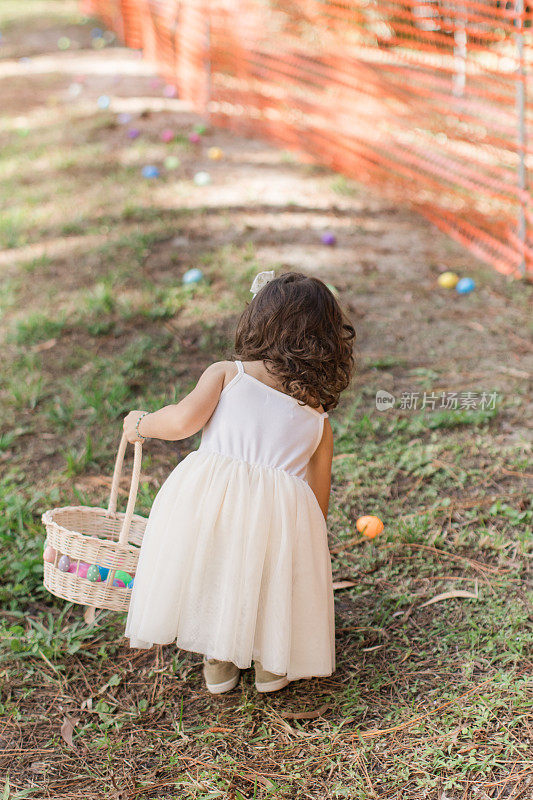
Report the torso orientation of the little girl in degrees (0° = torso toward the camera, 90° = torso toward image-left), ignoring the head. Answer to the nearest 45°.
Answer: approximately 180°
